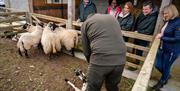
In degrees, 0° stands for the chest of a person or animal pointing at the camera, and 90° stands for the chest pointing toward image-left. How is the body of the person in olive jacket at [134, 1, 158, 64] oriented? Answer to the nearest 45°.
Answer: approximately 45°
